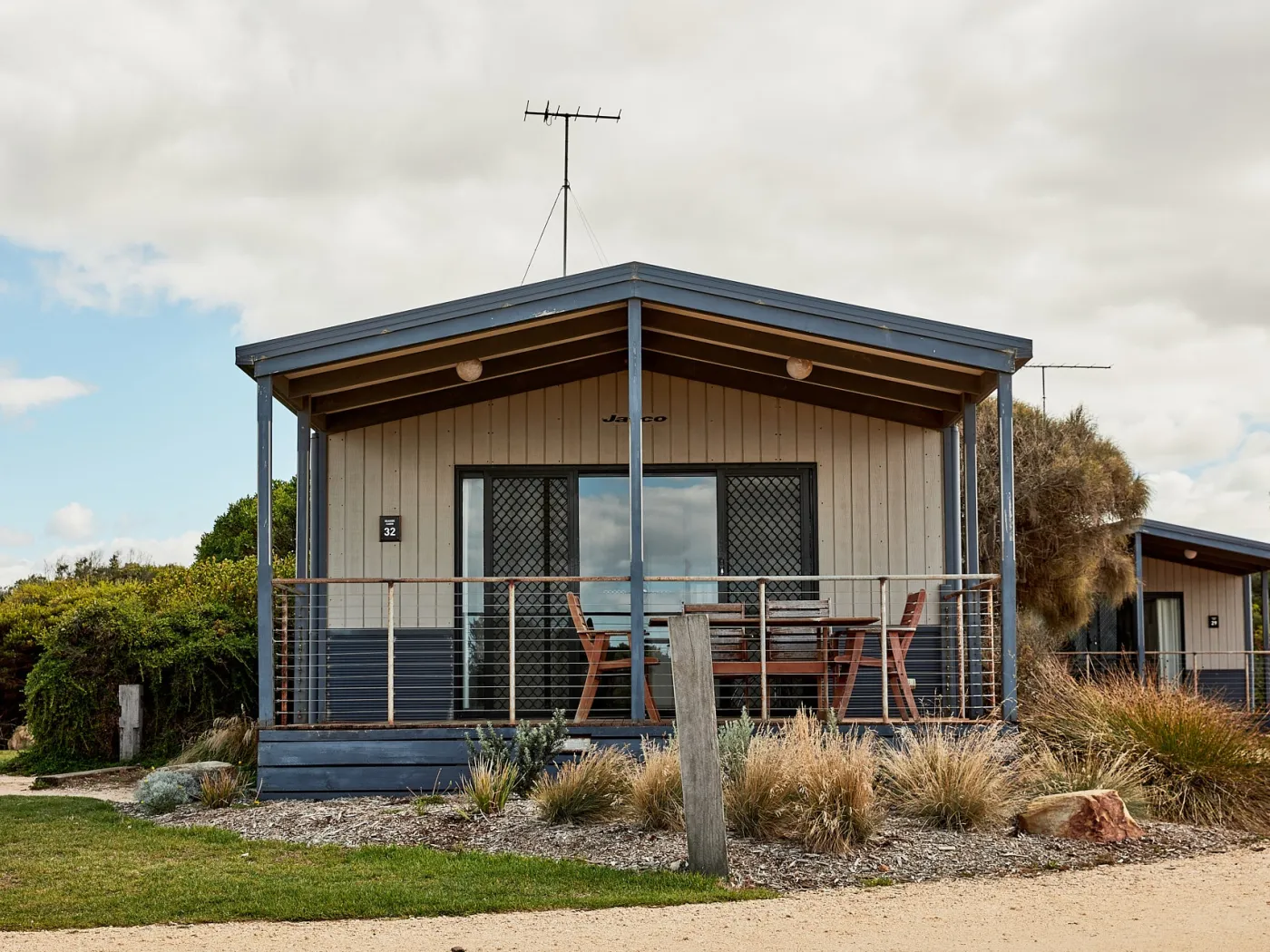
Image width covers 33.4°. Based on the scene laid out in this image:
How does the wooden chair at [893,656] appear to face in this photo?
to the viewer's left

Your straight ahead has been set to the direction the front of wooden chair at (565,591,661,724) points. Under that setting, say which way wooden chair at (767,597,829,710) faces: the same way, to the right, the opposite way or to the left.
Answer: to the right

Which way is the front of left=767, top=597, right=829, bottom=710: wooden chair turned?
toward the camera

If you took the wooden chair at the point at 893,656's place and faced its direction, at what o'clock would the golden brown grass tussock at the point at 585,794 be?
The golden brown grass tussock is roughly at 10 o'clock from the wooden chair.

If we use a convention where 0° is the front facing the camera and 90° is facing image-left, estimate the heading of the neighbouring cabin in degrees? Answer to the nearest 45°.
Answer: approximately 0°

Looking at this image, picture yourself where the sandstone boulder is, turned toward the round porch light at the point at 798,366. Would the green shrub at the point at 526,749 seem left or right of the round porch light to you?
left

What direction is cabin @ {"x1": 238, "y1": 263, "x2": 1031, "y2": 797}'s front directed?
toward the camera

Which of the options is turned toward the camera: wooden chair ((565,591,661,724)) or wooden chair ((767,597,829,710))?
wooden chair ((767,597,829,710))

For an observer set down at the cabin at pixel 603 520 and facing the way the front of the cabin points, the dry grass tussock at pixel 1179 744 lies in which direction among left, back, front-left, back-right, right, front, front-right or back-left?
front-left

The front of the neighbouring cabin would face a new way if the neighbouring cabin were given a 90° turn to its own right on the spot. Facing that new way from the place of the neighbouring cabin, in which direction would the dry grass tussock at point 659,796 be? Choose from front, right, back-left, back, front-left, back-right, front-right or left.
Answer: left

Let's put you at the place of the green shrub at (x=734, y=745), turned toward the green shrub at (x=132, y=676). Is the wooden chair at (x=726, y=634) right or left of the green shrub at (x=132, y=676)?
right

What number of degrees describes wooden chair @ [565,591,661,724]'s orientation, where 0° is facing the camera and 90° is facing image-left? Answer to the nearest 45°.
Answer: approximately 270°

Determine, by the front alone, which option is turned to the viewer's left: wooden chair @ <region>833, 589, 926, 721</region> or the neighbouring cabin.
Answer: the wooden chair

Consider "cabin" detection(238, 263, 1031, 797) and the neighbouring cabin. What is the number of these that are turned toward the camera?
2

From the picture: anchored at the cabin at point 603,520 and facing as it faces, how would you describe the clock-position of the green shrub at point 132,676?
The green shrub is roughly at 4 o'clock from the cabin.
